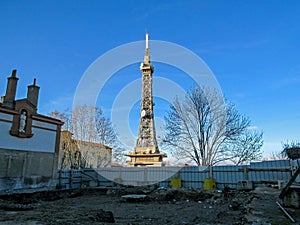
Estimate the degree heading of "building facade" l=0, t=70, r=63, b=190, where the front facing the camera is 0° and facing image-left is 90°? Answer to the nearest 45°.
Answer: approximately 315°

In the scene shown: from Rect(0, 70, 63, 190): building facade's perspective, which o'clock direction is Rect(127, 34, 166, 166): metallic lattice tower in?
The metallic lattice tower is roughly at 9 o'clock from the building facade.

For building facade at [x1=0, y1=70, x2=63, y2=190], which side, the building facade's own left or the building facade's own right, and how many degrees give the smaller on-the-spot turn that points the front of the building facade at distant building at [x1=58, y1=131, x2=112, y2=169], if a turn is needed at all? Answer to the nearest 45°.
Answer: approximately 90° to the building facade's own left

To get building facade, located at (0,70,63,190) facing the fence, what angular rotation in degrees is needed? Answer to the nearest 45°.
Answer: approximately 45° to its left

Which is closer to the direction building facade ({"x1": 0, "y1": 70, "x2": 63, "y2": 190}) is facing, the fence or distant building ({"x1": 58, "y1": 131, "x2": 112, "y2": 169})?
the fence
